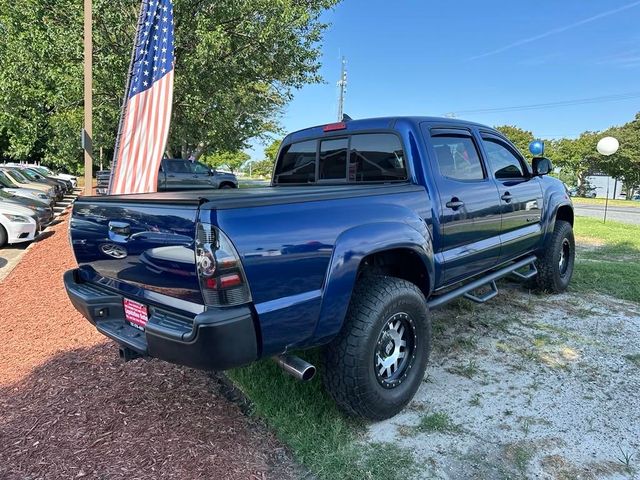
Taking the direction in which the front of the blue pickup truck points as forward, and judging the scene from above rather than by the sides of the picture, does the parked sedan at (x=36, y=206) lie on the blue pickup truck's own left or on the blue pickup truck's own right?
on the blue pickup truck's own left

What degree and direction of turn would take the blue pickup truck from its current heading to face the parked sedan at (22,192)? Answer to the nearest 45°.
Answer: approximately 90° to its left

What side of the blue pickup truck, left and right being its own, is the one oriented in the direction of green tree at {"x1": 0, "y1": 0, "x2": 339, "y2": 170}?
left

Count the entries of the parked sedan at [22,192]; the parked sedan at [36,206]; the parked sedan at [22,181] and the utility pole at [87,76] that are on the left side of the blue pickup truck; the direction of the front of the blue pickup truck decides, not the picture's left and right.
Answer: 4

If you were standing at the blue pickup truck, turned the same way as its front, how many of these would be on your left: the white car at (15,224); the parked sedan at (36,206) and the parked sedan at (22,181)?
3

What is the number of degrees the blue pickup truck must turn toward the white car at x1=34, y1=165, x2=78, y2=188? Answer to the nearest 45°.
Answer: approximately 90° to its left

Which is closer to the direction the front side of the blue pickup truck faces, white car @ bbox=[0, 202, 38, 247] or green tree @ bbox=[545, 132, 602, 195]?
the green tree

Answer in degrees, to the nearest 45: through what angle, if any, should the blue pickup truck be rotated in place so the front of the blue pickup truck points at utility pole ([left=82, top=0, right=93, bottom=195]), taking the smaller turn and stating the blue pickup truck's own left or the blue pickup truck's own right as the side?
approximately 90° to the blue pickup truck's own left

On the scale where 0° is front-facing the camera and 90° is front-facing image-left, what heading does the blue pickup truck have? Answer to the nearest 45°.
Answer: approximately 225°

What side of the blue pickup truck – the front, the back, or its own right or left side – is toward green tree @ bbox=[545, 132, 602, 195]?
front

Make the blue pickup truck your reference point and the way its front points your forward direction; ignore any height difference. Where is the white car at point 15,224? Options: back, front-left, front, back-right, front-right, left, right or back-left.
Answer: left

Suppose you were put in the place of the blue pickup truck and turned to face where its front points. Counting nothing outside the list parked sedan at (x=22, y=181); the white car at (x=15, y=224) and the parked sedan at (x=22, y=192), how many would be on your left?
3

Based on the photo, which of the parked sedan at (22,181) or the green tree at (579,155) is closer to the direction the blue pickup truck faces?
the green tree
